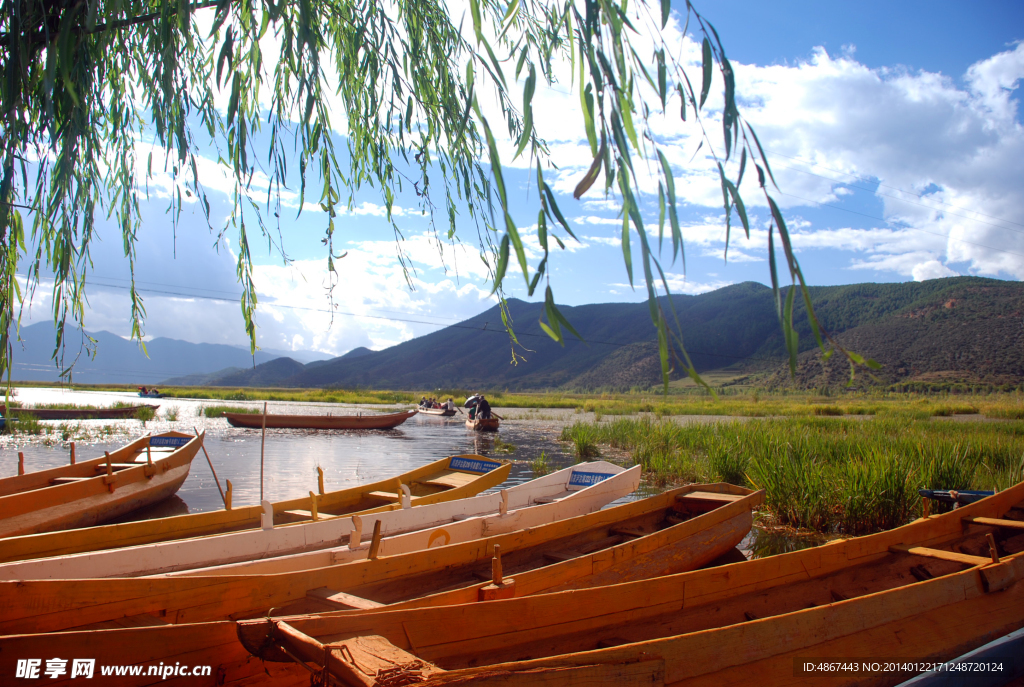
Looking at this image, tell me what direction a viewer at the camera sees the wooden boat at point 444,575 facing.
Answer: facing away from the viewer and to the right of the viewer

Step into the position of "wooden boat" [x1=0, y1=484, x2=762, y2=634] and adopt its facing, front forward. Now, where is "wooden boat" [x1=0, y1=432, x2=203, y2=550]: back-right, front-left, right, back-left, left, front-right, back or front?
left

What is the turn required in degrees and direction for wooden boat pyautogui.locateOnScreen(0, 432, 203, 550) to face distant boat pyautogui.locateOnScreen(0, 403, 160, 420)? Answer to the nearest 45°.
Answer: approximately 45° to its left

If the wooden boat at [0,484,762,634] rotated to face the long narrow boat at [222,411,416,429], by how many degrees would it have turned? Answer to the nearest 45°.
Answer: approximately 45° to its left
